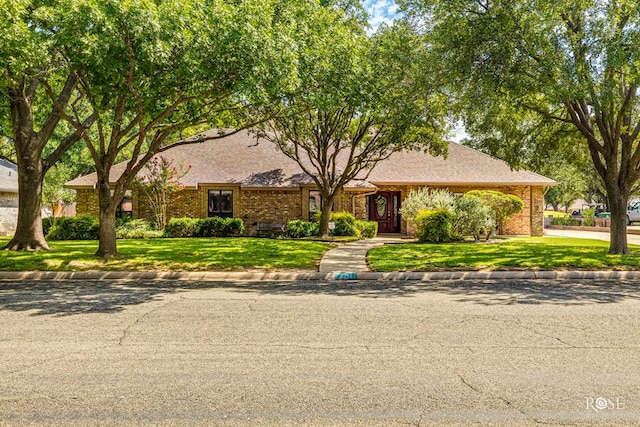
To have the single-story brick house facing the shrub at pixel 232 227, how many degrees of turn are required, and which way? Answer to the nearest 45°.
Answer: approximately 45° to its right

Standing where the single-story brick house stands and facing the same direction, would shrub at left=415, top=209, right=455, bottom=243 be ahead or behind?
ahead

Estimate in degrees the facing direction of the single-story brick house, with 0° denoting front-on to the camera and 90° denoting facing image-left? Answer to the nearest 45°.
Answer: approximately 0°

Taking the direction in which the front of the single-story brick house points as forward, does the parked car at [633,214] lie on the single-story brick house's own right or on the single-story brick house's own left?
on the single-story brick house's own left

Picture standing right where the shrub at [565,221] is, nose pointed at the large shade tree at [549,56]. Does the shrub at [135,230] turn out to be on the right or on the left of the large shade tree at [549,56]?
right

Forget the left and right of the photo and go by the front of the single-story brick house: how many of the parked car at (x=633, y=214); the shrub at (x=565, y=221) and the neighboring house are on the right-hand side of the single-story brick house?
1

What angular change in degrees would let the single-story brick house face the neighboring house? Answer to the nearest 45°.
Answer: approximately 90° to its right

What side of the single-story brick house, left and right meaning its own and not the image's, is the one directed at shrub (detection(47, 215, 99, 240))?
right

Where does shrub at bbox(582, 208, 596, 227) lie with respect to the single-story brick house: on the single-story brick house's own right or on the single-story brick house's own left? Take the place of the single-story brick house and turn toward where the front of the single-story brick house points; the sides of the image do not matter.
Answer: on the single-story brick house's own left
